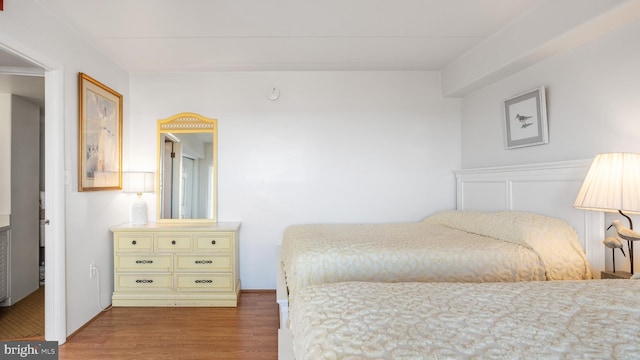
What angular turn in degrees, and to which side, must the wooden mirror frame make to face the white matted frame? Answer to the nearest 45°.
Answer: approximately 45° to its left

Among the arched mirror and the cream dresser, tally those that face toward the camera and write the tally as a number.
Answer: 2

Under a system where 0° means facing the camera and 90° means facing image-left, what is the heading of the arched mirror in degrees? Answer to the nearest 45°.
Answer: approximately 0°

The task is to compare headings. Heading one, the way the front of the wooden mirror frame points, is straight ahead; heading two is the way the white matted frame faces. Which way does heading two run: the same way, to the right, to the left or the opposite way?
to the right

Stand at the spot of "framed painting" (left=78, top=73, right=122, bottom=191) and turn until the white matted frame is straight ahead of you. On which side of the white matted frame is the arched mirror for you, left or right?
left

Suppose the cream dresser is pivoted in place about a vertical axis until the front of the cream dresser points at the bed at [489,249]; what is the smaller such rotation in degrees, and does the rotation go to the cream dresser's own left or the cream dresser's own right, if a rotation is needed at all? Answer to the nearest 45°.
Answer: approximately 45° to the cream dresser's own left
